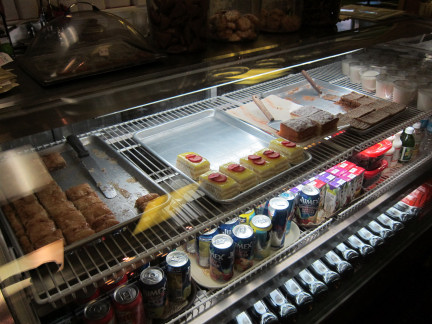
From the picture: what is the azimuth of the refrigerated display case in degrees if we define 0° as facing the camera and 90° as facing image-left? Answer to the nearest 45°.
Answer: approximately 315°
